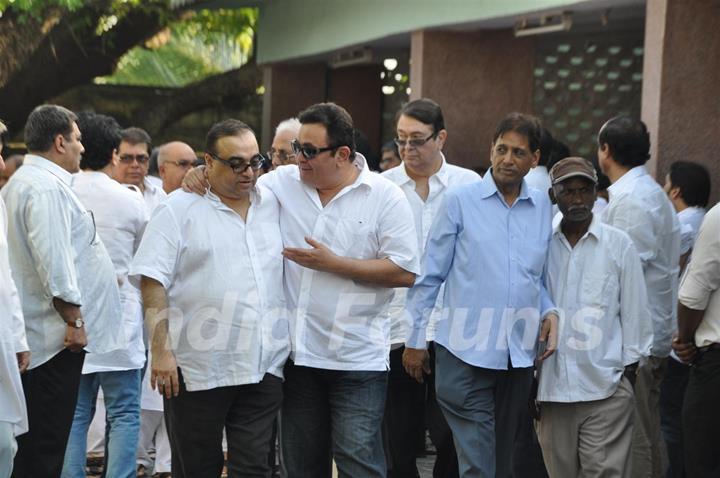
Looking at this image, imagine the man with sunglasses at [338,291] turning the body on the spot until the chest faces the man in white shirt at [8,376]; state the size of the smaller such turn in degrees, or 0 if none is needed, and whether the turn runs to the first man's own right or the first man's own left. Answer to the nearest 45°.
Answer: approximately 45° to the first man's own right

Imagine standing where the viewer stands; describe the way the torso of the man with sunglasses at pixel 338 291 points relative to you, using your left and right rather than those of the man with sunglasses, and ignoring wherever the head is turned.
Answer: facing the viewer and to the left of the viewer

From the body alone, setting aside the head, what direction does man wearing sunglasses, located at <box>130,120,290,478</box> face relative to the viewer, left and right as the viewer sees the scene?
facing the viewer and to the right of the viewer

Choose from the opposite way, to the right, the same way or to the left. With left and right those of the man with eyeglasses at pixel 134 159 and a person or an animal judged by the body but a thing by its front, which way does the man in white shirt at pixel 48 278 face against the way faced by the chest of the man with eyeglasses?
to the left

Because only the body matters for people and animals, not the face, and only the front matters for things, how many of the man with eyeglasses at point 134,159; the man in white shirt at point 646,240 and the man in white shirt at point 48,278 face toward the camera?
1

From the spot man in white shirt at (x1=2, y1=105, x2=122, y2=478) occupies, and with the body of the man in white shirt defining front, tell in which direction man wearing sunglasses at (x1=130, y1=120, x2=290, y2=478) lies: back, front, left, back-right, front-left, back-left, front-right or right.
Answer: front-right

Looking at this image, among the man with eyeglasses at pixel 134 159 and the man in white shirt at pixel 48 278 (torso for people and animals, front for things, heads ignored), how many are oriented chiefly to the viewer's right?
1

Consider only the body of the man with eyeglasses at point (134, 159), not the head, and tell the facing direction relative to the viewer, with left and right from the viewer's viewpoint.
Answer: facing the viewer

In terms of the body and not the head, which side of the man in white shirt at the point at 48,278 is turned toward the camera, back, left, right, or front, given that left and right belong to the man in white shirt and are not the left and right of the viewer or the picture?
right

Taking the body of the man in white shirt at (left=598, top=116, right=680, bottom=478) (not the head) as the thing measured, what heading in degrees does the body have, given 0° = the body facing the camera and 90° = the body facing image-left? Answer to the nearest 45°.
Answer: approximately 135°
